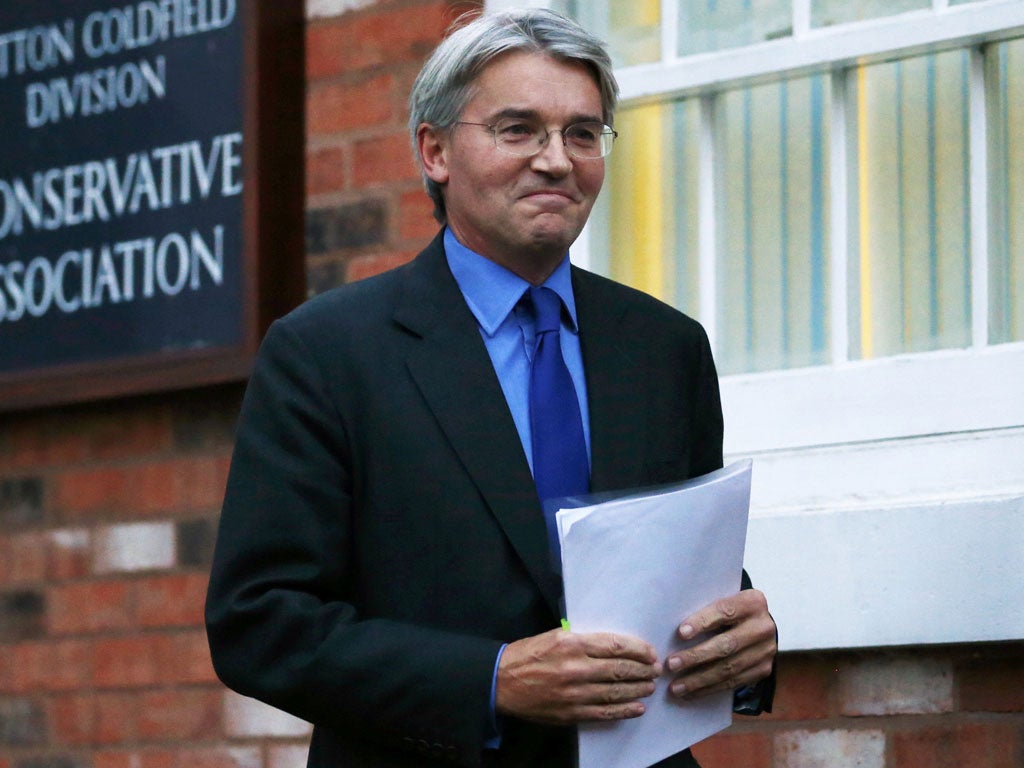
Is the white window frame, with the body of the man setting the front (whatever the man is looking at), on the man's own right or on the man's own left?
on the man's own left

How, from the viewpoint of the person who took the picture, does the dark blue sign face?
facing the viewer and to the left of the viewer

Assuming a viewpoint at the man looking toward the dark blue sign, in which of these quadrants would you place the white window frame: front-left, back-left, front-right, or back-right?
front-right

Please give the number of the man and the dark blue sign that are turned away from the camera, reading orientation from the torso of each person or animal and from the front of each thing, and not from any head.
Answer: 0

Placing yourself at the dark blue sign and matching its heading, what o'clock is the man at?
The man is roughly at 10 o'clock from the dark blue sign.

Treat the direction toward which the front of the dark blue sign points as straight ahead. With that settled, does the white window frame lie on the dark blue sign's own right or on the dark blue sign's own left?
on the dark blue sign's own left

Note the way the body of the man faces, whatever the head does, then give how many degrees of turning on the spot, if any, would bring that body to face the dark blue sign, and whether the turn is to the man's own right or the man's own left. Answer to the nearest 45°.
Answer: approximately 180°

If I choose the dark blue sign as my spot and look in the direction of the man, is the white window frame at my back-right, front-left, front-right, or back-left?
front-left
